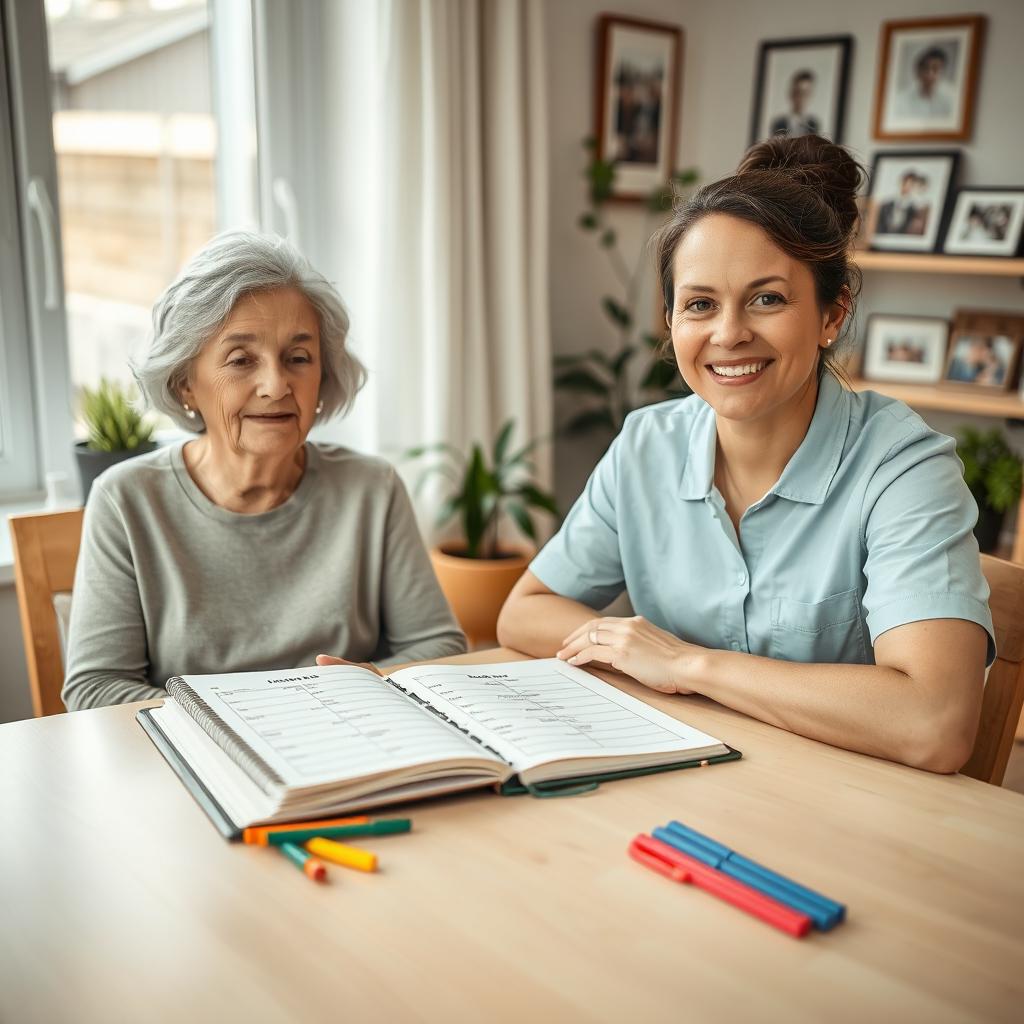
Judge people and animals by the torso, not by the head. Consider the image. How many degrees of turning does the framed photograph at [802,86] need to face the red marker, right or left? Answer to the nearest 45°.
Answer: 0° — it already faces it

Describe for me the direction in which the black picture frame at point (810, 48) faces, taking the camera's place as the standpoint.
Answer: facing the viewer

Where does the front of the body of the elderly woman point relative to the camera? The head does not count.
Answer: toward the camera

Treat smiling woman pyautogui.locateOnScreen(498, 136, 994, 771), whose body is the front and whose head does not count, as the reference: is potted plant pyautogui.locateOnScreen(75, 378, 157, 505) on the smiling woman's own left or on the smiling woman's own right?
on the smiling woman's own right

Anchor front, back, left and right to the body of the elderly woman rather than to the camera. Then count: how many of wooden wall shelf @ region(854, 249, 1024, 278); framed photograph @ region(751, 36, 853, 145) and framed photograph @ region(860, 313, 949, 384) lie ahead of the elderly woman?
0

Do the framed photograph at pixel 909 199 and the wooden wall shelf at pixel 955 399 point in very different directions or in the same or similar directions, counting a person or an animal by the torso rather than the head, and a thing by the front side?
same or similar directions

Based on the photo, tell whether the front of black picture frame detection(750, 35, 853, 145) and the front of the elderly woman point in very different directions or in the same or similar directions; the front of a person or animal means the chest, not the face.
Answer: same or similar directions

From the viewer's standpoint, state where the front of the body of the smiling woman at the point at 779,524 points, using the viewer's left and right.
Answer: facing the viewer and to the left of the viewer

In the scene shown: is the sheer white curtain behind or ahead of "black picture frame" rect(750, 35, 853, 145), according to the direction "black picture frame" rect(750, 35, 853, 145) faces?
ahead

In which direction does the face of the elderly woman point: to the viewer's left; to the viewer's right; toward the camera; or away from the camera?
toward the camera
